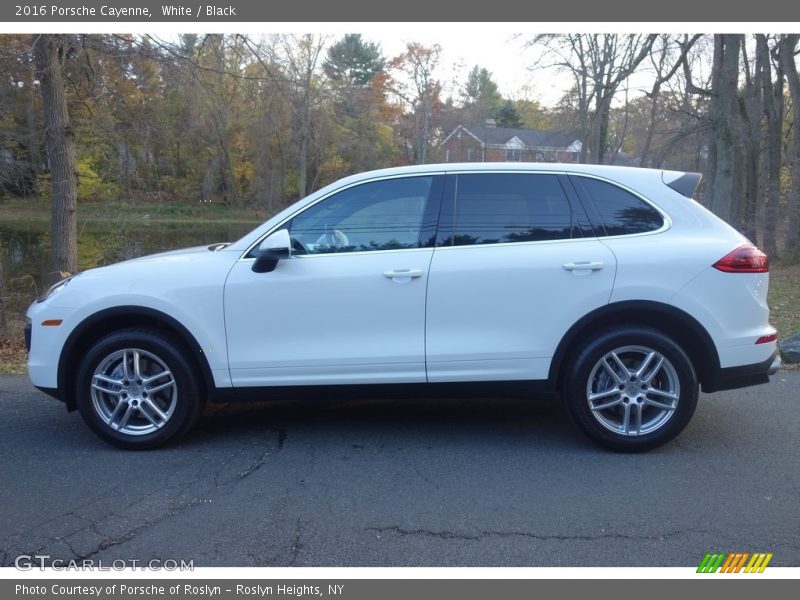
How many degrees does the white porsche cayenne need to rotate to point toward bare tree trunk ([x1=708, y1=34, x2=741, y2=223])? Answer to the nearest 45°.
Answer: approximately 135° to its right

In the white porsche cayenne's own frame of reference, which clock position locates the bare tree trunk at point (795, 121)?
The bare tree trunk is roughly at 4 o'clock from the white porsche cayenne.

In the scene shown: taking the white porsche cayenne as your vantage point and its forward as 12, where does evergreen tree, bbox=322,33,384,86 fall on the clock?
The evergreen tree is roughly at 3 o'clock from the white porsche cayenne.

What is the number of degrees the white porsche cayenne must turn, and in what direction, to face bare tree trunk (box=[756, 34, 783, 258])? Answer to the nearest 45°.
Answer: approximately 135° to its right

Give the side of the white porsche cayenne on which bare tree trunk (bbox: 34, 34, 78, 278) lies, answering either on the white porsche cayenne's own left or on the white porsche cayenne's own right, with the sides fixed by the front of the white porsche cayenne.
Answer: on the white porsche cayenne's own right

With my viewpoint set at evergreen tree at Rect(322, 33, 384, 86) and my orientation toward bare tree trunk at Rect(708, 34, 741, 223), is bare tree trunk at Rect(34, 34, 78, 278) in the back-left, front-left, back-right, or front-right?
front-right

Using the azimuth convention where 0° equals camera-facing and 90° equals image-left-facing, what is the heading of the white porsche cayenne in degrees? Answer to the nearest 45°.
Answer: approximately 90°

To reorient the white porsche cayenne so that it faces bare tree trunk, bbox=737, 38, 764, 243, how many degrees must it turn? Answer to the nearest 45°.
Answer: approximately 135° to its right
